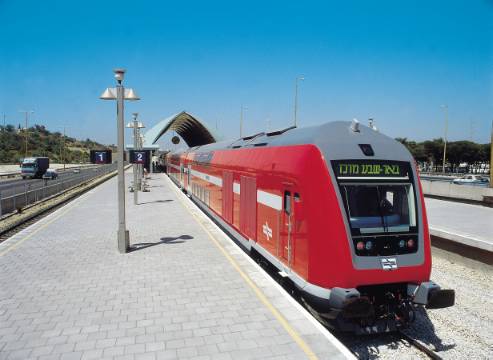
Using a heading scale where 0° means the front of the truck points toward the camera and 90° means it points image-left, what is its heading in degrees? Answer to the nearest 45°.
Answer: approximately 45°

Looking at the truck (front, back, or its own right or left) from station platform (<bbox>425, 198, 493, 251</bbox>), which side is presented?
left

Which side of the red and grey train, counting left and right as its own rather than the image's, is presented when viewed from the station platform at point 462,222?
left

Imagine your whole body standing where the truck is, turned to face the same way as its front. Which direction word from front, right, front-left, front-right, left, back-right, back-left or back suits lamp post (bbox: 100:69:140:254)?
front-left

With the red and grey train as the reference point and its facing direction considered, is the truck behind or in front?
behind

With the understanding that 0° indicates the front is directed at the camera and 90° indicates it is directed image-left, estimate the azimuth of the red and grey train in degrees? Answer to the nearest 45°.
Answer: approximately 315°
